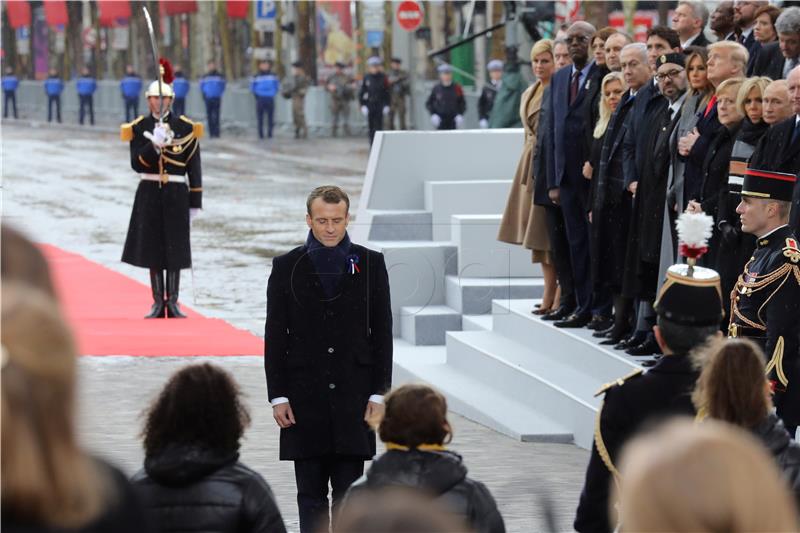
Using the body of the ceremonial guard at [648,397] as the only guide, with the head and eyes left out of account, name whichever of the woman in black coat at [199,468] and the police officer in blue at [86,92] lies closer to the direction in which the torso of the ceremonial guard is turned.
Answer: the police officer in blue

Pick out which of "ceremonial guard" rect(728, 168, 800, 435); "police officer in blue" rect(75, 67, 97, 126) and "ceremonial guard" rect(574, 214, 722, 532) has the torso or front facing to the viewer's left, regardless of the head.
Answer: "ceremonial guard" rect(728, 168, 800, 435)

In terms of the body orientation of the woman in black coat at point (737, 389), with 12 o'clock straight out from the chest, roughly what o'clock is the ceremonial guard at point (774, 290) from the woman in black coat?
The ceremonial guard is roughly at 12 o'clock from the woman in black coat.

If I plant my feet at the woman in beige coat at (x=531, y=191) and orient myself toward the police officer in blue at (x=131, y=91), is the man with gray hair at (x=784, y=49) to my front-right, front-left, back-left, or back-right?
back-right

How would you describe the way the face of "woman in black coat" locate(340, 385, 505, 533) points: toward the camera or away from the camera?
away from the camera

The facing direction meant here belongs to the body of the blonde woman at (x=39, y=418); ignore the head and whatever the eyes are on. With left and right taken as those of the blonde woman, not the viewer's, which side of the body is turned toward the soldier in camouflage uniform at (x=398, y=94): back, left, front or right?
front

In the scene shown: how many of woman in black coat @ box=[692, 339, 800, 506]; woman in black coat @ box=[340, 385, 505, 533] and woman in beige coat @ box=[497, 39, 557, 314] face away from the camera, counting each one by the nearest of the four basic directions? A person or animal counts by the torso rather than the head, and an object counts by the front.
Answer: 2

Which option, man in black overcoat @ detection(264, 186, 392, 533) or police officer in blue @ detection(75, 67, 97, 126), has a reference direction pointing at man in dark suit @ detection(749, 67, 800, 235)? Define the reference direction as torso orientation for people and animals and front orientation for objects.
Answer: the police officer in blue

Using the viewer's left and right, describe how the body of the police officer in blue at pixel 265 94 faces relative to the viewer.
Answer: facing the viewer

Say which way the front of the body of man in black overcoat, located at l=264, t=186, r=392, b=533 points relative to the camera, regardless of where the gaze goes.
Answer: toward the camera

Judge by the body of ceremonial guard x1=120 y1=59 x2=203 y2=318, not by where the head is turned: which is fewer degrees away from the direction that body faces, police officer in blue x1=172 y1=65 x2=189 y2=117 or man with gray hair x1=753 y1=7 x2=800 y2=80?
the man with gray hair

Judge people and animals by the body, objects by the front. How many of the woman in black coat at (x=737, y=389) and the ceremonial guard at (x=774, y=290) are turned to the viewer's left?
1

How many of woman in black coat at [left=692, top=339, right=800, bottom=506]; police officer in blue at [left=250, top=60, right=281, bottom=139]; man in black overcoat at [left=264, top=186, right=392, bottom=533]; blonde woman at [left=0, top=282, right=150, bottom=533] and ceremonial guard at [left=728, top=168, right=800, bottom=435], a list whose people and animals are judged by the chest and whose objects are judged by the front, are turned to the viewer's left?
1

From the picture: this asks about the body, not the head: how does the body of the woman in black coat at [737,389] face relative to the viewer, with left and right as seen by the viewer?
facing away from the viewer
